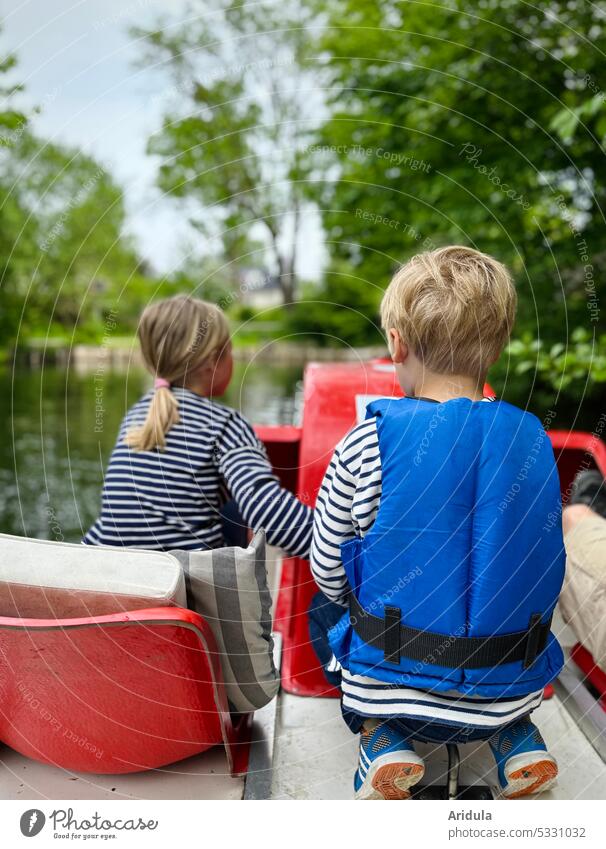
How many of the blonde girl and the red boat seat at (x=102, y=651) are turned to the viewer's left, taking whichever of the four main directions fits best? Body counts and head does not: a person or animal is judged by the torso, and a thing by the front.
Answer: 0

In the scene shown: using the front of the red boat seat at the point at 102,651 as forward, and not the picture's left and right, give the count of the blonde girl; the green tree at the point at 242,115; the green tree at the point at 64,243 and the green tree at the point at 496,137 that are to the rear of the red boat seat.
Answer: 0

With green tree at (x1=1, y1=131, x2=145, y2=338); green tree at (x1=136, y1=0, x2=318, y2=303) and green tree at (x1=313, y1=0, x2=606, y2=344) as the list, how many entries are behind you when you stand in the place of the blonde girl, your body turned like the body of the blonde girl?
0

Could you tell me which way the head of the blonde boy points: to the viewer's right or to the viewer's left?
to the viewer's left

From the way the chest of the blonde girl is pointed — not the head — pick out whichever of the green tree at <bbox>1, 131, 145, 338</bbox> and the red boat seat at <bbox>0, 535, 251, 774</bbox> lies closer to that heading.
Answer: the green tree

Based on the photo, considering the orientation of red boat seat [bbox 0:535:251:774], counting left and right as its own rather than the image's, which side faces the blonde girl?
front

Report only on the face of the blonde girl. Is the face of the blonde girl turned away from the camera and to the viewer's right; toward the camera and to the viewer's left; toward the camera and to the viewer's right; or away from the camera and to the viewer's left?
away from the camera and to the viewer's right

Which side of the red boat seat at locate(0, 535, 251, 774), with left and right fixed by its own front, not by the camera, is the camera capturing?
back

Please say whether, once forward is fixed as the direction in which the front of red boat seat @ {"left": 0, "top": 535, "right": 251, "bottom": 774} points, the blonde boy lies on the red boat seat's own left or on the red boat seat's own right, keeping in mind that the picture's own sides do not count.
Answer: on the red boat seat's own right

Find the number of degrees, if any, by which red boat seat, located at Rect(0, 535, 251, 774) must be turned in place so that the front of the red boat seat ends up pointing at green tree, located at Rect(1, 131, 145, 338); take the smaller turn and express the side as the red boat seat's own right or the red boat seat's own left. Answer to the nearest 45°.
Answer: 0° — it already faces it

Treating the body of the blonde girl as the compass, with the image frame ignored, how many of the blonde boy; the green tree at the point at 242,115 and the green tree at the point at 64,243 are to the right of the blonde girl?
1

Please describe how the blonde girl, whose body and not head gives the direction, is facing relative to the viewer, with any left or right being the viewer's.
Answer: facing away from the viewer and to the right of the viewer

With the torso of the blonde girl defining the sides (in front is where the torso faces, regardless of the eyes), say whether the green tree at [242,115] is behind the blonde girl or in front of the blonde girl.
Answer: in front

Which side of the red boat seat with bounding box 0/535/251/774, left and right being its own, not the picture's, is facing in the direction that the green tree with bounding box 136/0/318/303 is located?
front

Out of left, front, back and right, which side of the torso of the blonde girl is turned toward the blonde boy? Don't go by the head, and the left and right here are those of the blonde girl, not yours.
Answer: right

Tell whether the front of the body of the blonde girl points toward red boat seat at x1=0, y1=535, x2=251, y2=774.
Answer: no
